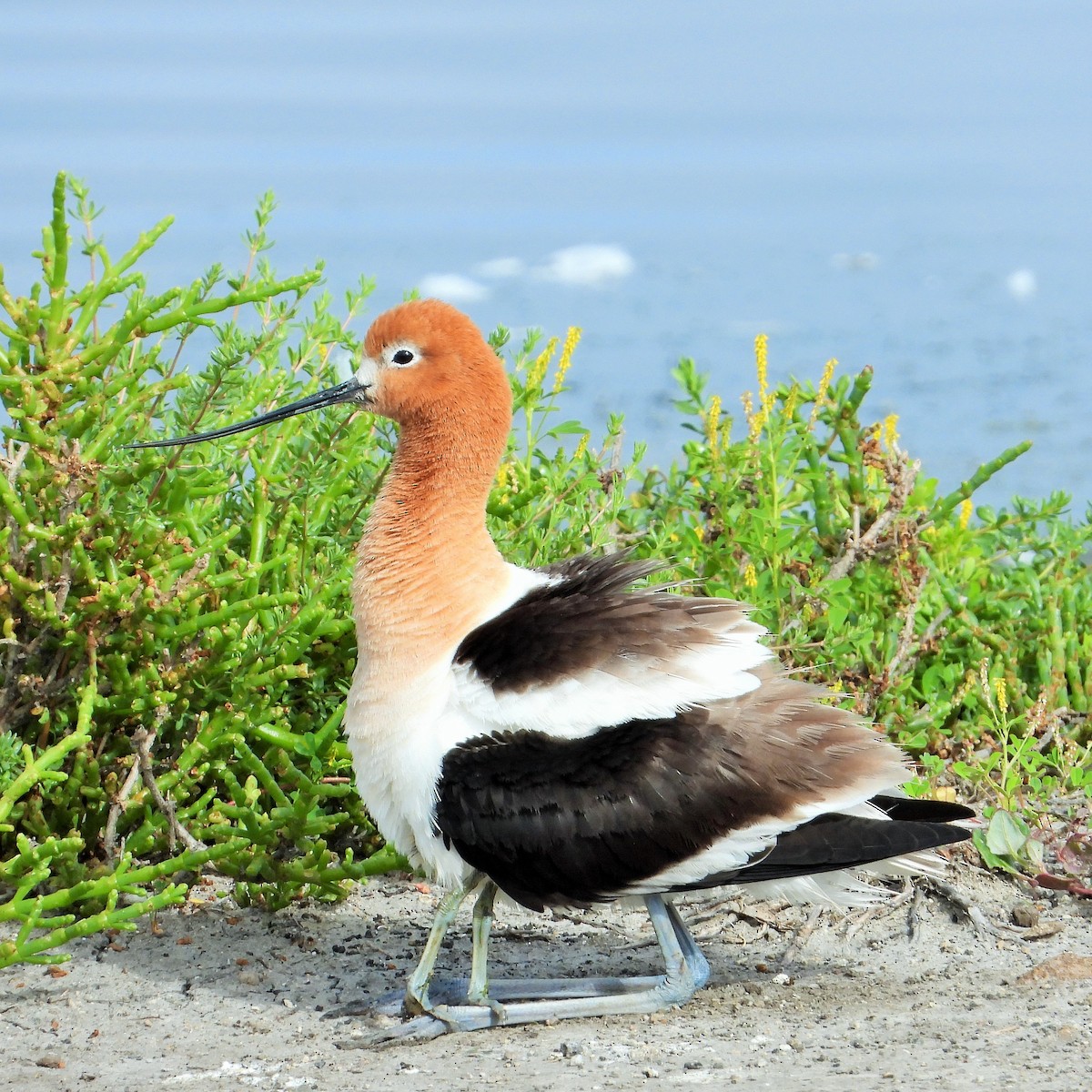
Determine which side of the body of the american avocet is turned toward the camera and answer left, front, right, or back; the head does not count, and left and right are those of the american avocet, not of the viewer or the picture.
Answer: left

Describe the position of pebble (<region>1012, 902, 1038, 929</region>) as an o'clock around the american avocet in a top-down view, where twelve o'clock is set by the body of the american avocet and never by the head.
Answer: The pebble is roughly at 5 o'clock from the american avocet.
